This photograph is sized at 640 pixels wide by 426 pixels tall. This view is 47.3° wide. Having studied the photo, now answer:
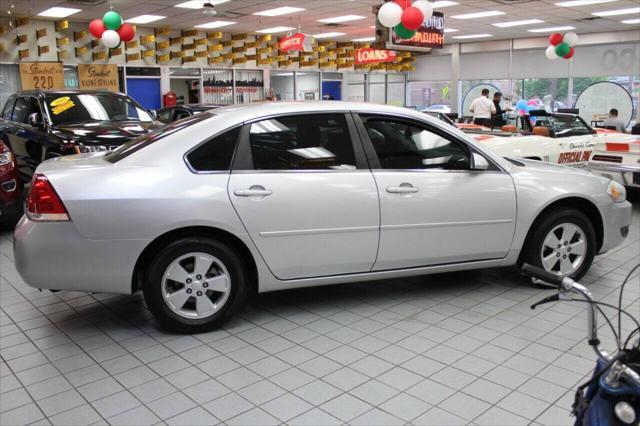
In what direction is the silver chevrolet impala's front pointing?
to the viewer's right

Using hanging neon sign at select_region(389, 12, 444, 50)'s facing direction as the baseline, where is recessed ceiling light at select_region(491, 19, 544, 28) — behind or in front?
behind

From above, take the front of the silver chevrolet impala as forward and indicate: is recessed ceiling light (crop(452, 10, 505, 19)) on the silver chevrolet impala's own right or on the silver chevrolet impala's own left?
on the silver chevrolet impala's own left

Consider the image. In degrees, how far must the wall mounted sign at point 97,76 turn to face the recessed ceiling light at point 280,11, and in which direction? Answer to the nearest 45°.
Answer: approximately 45° to its left

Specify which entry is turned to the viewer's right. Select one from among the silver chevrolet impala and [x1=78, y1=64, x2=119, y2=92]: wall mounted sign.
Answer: the silver chevrolet impala

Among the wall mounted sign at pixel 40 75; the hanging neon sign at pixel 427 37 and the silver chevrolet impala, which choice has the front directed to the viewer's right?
the silver chevrolet impala

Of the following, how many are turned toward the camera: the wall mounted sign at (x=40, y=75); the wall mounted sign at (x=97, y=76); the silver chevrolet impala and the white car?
2
